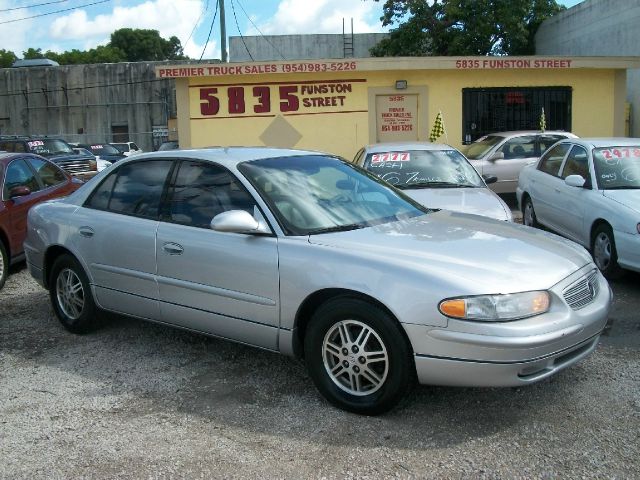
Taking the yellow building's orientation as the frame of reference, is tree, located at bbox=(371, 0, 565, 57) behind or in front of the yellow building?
behind

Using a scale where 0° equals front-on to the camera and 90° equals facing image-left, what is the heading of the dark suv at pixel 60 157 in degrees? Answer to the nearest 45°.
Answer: approximately 315°

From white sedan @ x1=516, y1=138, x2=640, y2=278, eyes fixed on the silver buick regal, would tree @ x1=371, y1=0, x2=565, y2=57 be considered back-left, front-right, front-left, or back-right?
back-right

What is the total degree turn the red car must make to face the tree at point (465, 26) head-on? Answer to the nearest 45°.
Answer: approximately 180°

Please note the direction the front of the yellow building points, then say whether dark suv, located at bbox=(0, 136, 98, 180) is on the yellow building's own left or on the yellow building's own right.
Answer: on the yellow building's own right

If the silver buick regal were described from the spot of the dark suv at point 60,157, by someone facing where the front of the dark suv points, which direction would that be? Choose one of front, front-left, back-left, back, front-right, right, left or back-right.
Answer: front-right

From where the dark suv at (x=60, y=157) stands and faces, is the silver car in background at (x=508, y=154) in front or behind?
in front

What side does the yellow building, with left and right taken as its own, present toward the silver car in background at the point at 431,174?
front

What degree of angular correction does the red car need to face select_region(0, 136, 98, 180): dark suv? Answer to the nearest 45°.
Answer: approximately 135° to its right

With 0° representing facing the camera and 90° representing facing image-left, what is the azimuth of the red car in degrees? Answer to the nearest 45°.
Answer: approximately 45°

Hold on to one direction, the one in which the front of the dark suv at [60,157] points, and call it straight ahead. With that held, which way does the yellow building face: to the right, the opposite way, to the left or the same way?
to the right

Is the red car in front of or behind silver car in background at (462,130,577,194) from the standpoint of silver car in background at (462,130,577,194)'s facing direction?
in front
